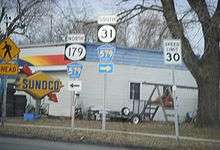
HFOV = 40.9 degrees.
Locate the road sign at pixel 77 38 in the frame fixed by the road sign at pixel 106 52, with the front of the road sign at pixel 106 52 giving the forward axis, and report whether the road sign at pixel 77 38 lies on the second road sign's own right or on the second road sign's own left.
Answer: on the second road sign's own right

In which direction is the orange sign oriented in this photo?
toward the camera

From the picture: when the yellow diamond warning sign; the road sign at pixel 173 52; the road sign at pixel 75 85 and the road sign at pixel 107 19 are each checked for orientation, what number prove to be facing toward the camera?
4

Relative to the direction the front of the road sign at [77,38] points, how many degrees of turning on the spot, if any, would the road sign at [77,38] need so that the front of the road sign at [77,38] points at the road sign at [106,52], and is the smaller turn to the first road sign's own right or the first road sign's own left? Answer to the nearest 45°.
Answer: approximately 90° to the first road sign's own left

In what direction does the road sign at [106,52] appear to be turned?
toward the camera

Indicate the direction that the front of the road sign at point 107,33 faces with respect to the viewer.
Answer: facing the viewer

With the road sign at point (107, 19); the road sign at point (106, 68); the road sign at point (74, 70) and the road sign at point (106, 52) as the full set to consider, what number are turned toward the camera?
4

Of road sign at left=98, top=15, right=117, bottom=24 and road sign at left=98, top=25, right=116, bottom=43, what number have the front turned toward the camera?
2

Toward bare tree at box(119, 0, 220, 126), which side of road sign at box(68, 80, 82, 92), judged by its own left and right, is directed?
left
